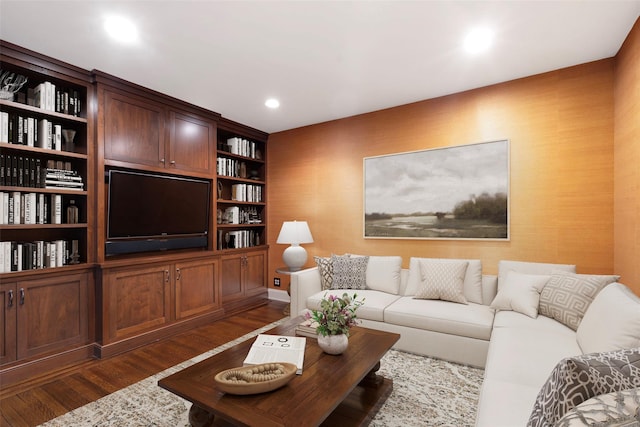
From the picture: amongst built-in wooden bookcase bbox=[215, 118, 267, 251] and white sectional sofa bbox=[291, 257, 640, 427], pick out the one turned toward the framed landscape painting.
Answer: the built-in wooden bookcase

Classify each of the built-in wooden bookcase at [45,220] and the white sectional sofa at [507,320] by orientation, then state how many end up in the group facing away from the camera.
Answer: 0

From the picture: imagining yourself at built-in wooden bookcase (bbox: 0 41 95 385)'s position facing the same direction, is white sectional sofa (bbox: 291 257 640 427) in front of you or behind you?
in front

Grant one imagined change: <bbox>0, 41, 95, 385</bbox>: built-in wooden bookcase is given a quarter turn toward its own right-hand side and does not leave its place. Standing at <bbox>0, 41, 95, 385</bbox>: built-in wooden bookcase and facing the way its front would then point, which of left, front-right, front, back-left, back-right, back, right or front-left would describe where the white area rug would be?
left

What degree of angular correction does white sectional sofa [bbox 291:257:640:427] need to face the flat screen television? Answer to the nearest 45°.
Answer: approximately 45° to its right

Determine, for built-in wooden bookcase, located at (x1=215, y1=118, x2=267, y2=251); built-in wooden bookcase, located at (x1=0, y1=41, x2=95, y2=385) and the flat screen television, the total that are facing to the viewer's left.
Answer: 0

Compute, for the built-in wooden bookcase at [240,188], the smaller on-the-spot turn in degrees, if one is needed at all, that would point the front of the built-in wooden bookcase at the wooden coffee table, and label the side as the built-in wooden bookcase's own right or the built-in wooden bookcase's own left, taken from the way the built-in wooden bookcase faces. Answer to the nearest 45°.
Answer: approximately 45° to the built-in wooden bookcase's own right

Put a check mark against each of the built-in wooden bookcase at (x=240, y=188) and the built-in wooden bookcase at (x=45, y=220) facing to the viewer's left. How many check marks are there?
0

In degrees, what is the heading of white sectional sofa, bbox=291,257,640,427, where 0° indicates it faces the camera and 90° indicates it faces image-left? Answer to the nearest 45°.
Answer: approximately 45°

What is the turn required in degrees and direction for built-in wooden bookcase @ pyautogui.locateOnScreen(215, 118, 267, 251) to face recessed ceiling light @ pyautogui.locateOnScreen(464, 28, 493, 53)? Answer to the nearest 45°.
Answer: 0° — it already faces it

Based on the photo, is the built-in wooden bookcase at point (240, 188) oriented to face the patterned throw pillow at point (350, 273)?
yes

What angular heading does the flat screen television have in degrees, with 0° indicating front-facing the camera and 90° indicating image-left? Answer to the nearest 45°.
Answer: approximately 315°

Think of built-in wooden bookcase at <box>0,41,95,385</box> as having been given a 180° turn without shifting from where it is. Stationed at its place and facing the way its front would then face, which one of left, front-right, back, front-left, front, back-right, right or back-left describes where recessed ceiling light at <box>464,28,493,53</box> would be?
back
